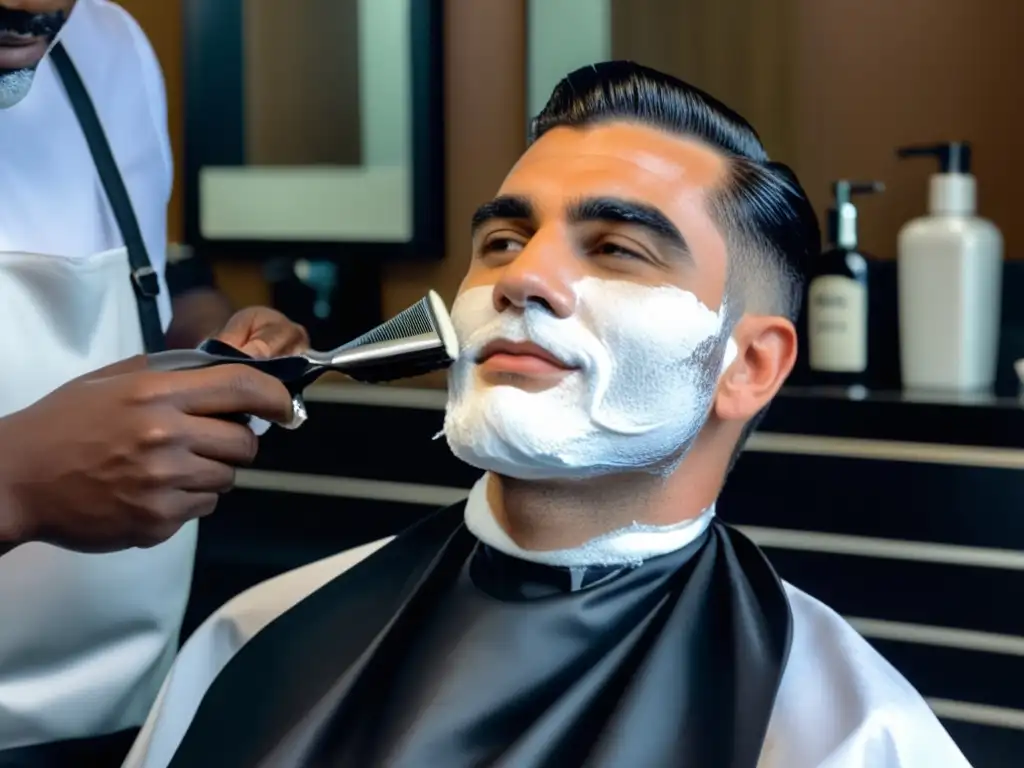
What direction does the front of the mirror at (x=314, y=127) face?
toward the camera

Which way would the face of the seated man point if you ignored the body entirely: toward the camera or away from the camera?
toward the camera

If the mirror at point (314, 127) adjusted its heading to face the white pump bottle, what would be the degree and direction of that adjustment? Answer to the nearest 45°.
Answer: approximately 45° to its left

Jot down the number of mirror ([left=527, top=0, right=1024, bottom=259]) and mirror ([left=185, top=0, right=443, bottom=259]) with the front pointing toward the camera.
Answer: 2

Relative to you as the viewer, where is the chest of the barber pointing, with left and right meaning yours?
facing the viewer and to the right of the viewer

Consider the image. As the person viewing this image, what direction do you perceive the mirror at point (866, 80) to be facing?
facing the viewer

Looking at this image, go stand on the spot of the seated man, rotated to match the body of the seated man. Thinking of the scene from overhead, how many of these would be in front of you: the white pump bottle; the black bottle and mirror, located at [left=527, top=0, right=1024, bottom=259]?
0

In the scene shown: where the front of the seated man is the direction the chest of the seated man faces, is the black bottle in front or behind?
behind

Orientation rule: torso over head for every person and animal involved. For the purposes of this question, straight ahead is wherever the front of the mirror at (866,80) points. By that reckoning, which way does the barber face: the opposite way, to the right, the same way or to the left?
to the left

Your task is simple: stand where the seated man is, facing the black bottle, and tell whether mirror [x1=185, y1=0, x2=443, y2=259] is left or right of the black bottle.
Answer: left

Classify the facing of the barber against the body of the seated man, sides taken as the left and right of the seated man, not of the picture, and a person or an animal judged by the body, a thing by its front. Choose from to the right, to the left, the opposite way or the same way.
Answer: to the left
